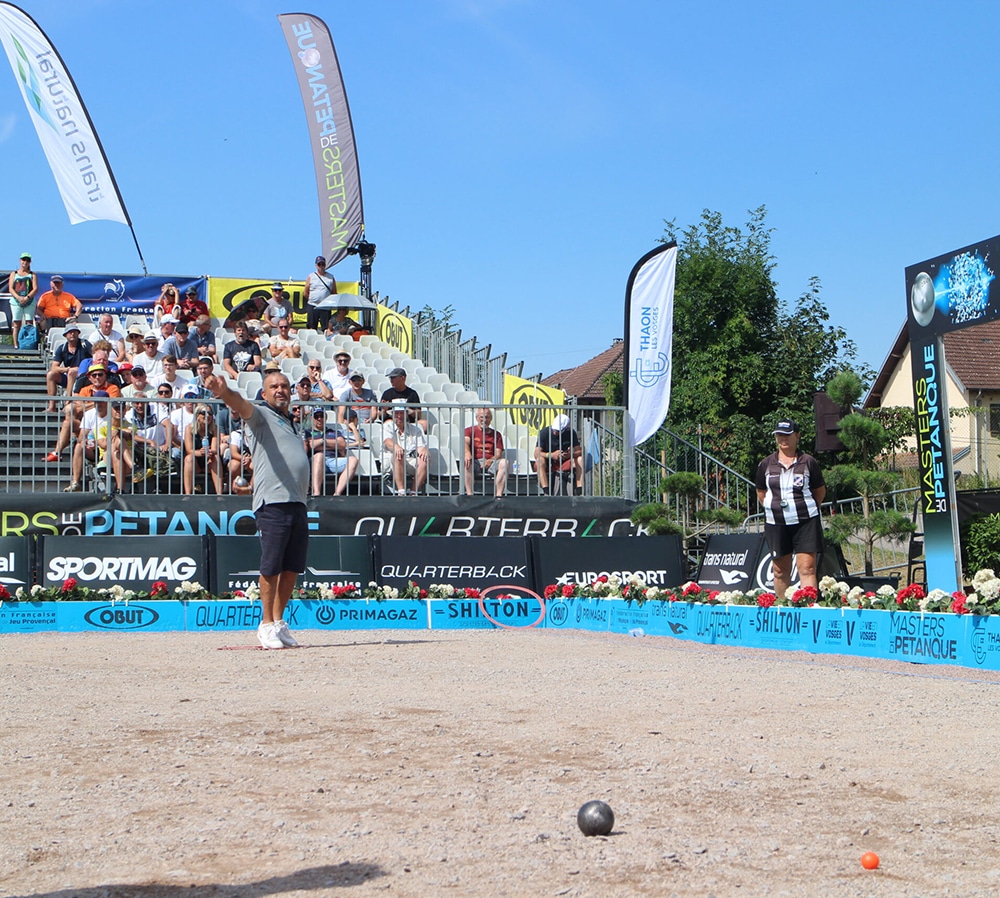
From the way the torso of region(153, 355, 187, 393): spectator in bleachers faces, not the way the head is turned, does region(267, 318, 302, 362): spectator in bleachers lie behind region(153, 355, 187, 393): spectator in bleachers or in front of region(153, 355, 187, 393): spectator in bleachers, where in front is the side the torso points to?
behind

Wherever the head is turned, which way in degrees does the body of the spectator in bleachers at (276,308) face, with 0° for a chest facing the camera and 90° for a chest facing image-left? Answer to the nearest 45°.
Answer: approximately 0°

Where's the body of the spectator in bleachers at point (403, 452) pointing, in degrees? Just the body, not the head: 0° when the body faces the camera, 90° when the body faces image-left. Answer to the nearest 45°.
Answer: approximately 0°

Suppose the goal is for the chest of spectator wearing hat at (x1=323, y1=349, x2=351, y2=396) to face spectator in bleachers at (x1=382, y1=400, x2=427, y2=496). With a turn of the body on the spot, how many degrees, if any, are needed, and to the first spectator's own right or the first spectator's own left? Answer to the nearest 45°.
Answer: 0° — they already face them

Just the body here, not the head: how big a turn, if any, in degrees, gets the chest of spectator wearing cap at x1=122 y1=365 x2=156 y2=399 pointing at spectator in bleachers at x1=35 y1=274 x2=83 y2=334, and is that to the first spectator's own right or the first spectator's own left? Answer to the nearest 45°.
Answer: approximately 180°

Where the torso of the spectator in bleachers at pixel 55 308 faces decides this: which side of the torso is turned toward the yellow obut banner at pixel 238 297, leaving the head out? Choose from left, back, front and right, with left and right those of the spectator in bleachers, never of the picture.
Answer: left

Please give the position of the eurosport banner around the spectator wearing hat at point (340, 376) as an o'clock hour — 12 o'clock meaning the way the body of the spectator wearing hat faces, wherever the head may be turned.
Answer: The eurosport banner is roughly at 11 o'clock from the spectator wearing hat.

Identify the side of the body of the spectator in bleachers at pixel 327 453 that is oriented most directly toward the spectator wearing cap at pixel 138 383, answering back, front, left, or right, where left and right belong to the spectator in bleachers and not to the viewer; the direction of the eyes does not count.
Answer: right

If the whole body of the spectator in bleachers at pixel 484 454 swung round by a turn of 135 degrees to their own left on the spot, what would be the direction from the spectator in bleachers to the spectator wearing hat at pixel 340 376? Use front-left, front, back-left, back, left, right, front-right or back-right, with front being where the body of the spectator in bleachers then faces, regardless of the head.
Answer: left

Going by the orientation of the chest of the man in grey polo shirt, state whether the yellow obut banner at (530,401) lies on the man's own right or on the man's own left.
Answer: on the man's own left

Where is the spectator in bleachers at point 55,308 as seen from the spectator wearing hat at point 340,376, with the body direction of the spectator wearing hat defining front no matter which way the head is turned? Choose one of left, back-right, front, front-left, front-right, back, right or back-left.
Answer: back-right

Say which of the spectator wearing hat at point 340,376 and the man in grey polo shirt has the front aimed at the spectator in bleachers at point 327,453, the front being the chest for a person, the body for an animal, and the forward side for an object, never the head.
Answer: the spectator wearing hat
